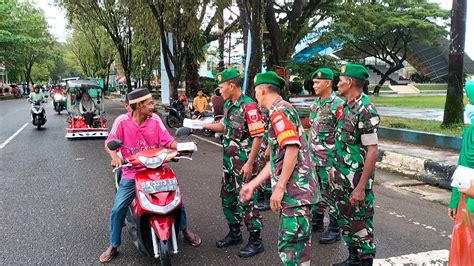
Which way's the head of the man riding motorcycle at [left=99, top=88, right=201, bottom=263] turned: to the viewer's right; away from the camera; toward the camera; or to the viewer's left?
to the viewer's right

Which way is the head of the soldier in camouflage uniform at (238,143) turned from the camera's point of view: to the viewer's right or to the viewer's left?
to the viewer's left

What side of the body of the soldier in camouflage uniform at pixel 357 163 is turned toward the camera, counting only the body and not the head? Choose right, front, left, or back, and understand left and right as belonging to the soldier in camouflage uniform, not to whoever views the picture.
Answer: left

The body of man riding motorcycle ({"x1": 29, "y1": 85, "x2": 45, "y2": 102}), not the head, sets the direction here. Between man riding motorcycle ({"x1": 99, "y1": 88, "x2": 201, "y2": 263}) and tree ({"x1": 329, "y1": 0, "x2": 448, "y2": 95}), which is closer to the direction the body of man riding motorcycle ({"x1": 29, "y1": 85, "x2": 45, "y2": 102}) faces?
the man riding motorcycle

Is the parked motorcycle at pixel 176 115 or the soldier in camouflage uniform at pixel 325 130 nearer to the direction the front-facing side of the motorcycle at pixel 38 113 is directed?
the soldier in camouflage uniform

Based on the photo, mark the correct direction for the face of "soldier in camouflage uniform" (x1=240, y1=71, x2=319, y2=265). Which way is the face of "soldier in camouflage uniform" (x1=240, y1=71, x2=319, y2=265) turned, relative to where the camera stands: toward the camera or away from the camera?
away from the camera

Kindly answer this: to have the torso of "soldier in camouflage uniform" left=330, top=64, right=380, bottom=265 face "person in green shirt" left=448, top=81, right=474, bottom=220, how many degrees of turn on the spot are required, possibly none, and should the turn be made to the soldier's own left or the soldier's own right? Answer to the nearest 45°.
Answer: approximately 135° to the soldier's own left

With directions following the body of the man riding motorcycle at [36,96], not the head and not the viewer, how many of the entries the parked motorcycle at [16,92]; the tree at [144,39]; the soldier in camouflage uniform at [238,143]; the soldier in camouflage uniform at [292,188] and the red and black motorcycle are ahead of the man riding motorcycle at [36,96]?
3

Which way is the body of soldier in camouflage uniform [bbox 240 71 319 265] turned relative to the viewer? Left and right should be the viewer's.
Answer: facing to the left of the viewer

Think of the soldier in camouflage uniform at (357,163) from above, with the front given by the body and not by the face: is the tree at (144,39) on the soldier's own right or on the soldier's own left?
on the soldier's own right

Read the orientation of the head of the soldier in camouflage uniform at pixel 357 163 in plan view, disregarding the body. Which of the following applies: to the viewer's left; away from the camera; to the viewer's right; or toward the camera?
to the viewer's left

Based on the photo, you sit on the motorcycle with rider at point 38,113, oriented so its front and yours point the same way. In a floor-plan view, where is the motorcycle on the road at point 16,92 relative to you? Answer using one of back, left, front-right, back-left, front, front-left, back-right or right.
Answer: back

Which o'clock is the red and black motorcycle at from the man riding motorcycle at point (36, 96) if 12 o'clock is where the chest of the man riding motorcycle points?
The red and black motorcycle is roughly at 12 o'clock from the man riding motorcycle.

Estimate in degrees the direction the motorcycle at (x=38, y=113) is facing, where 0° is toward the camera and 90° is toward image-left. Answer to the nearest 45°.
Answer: approximately 0°
